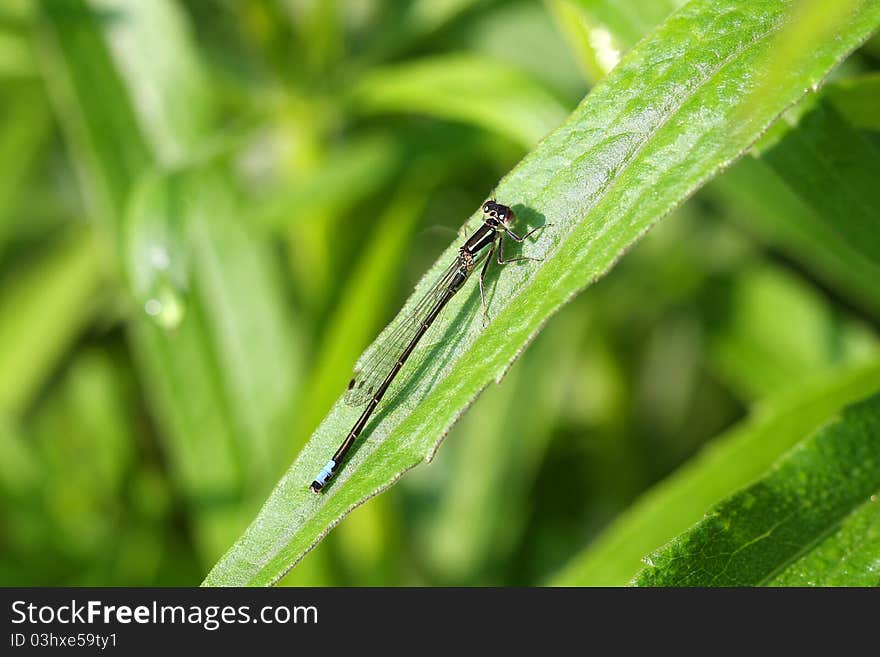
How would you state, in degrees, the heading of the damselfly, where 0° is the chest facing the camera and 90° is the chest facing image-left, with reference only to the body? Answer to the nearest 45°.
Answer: approximately 225°

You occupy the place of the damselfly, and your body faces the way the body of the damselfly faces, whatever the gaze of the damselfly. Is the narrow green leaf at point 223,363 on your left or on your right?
on your left

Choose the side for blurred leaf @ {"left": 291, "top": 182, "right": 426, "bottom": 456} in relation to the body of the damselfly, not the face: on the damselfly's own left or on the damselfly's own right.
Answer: on the damselfly's own left
